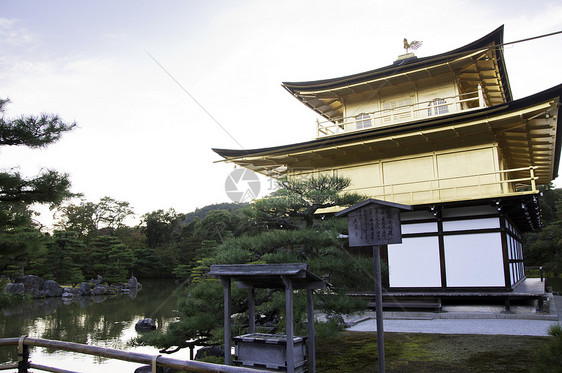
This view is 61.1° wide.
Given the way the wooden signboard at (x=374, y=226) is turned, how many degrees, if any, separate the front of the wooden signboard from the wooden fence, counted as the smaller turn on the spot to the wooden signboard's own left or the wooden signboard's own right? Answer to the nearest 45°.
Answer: approximately 45° to the wooden signboard's own right

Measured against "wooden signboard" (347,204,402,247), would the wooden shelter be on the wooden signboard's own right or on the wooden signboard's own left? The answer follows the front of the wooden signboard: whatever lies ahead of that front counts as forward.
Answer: on the wooden signboard's own right

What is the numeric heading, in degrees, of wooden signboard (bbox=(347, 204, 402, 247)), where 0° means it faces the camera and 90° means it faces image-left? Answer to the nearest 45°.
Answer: approximately 0°

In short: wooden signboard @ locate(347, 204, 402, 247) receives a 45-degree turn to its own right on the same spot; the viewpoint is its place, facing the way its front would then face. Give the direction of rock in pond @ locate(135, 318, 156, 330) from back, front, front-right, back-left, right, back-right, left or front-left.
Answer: right
